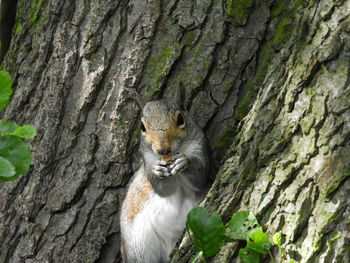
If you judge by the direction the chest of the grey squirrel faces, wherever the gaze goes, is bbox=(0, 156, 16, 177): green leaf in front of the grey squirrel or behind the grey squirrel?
in front

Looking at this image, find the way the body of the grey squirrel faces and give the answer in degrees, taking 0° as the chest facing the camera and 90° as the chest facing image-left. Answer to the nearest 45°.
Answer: approximately 0°

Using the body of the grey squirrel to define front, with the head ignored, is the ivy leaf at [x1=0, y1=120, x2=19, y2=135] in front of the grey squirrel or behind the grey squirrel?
in front

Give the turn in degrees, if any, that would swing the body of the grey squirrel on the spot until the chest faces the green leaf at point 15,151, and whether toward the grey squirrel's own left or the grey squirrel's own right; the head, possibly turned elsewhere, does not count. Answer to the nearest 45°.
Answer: approximately 90° to the grey squirrel's own right

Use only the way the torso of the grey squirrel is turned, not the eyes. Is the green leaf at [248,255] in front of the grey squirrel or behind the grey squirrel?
in front

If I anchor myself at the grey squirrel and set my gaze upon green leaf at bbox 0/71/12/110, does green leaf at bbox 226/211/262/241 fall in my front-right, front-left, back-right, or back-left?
back-left

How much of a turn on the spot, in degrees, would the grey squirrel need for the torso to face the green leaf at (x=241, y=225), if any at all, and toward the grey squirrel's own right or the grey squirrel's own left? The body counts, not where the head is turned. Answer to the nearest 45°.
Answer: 0° — it already faces it
